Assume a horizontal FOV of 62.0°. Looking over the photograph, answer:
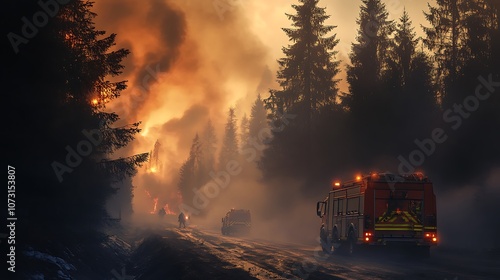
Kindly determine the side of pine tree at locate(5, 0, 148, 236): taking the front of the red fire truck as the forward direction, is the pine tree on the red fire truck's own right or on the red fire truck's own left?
on the red fire truck's own left

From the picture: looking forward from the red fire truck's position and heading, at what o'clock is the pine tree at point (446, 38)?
The pine tree is roughly at 2 o'clock from the red fire truck.

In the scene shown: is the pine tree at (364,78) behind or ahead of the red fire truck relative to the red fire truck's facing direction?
ahead

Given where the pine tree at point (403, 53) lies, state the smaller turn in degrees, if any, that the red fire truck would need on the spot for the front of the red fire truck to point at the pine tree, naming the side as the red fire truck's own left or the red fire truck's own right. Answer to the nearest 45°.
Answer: approximately 45° to the red fire truck's own right

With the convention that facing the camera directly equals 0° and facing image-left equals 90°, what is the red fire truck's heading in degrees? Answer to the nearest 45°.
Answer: approximately 135°
